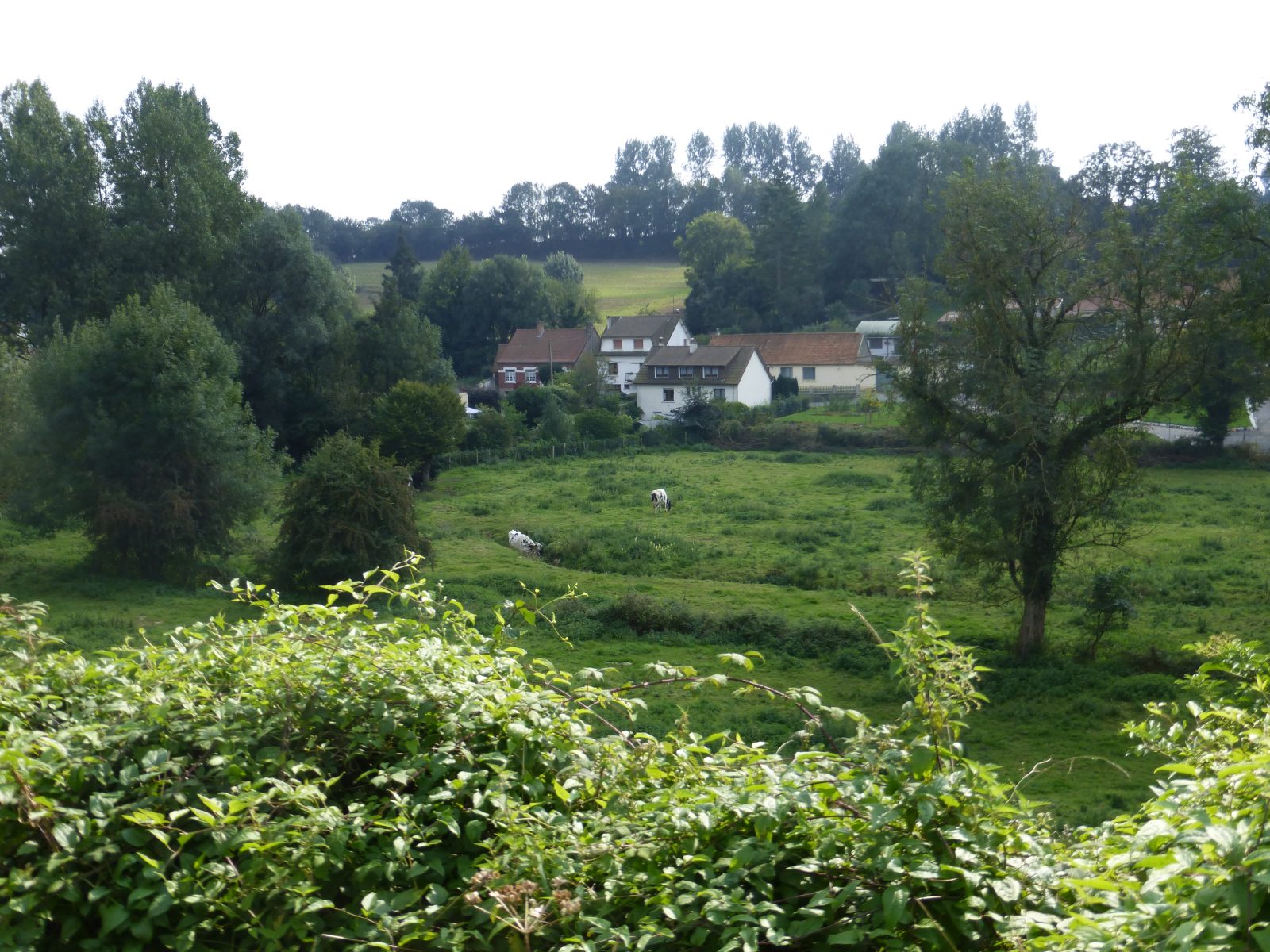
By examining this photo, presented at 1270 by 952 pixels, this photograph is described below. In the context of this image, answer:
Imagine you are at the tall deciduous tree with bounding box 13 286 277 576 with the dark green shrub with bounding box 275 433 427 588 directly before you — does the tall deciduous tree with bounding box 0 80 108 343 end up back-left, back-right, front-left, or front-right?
back-left

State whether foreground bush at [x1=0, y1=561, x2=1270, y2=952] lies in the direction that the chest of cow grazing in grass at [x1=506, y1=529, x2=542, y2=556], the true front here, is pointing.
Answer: no

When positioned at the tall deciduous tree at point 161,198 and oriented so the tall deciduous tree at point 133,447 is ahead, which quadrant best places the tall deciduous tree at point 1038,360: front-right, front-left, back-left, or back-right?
front-left

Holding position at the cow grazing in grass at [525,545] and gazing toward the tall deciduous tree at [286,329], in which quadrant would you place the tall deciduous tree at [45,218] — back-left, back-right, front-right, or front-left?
front-left
